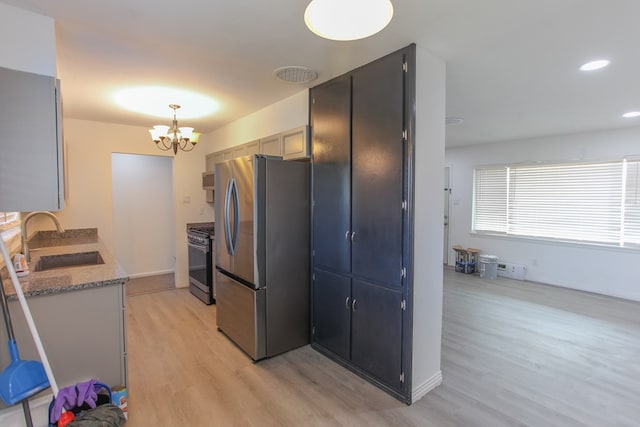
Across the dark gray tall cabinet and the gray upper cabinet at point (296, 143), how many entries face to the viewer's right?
0

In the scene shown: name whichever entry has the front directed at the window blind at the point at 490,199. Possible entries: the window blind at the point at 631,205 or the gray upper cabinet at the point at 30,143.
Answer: the gray upper cabinet

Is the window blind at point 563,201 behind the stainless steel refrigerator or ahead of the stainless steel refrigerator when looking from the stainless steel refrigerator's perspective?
behind

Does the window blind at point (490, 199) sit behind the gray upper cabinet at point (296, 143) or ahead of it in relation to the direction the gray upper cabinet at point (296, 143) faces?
behind

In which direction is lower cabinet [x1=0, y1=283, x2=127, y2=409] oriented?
to the viewer's right

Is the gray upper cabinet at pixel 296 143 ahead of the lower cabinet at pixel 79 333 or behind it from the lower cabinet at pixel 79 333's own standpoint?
ahead

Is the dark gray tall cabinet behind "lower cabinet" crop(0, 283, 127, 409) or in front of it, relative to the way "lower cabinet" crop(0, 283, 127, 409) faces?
in front

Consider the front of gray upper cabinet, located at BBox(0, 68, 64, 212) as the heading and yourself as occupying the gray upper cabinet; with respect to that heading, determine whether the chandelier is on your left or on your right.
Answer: on your left
